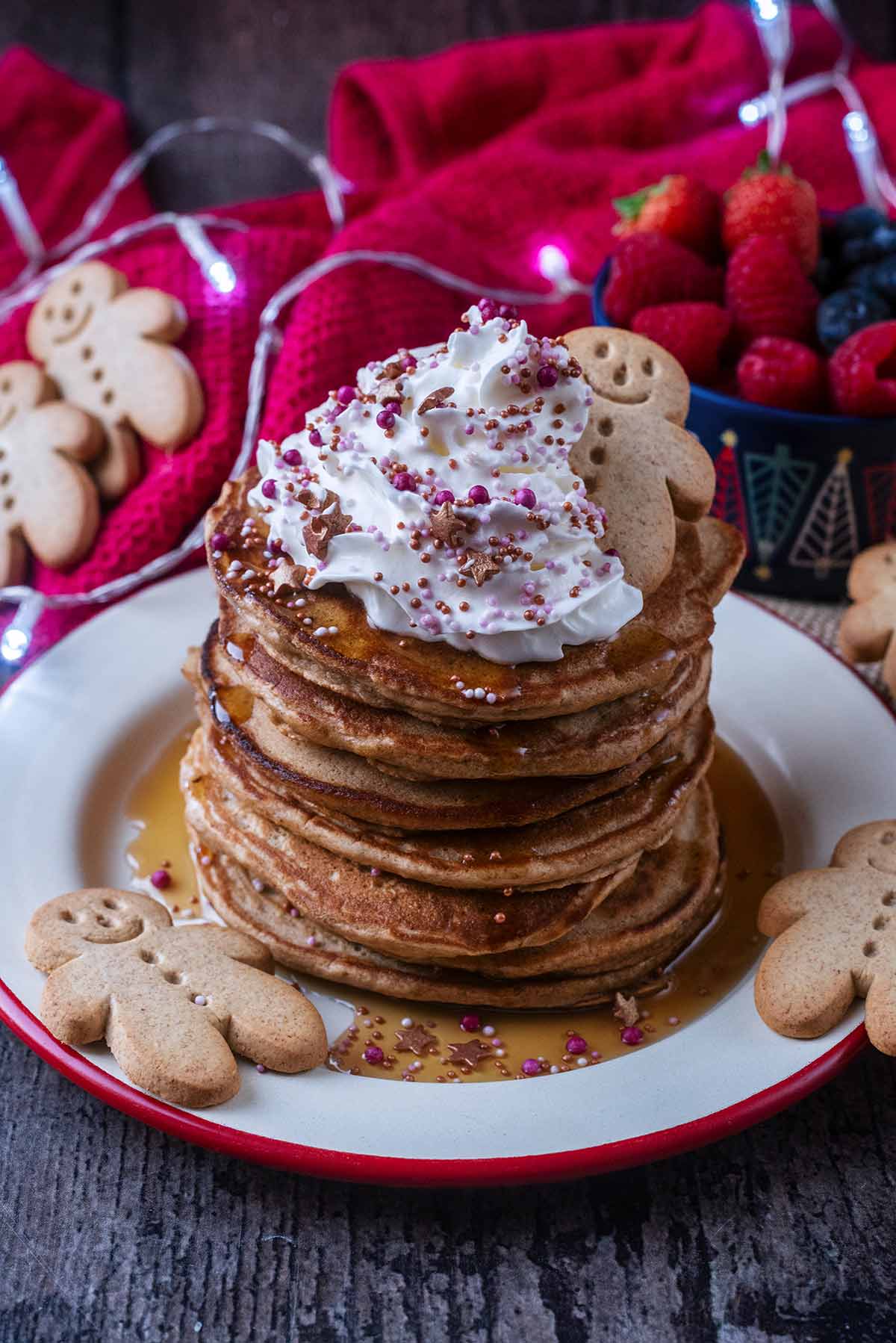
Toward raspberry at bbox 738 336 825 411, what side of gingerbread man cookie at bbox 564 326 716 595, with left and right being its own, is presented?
back

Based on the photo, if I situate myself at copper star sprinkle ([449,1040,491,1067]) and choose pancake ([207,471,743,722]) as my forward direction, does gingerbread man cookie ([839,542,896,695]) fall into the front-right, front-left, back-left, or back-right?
front-right

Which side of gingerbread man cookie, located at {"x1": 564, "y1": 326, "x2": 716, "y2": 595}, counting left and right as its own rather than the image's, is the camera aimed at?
front

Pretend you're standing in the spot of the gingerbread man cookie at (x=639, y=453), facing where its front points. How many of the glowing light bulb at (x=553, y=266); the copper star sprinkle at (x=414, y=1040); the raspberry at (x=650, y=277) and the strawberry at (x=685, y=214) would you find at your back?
3

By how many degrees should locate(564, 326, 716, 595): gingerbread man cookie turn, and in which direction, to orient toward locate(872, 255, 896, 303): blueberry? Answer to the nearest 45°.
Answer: approximately 135° to its left

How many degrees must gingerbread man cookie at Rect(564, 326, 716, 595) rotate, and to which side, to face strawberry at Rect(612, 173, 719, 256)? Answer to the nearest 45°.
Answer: approximately 180°

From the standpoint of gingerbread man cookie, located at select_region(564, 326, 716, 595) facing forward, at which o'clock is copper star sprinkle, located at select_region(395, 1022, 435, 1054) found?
The copper star sprinkle is roughly at 1 o'clock from the gingerbread man cookie.

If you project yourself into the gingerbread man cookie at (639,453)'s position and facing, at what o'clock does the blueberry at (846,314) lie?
The blueberry is roughly at 7 o'clock from the gingerbread man cookie.

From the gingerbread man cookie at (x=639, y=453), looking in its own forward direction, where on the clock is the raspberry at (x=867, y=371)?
The raspberry is roughly at 7 o'clock from the gingerbread man cookie.

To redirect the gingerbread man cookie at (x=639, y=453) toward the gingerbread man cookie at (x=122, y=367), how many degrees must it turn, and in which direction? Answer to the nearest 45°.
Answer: approximately 135° to its right

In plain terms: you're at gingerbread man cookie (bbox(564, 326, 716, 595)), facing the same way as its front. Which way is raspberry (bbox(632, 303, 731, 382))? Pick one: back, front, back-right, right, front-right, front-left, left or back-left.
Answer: back

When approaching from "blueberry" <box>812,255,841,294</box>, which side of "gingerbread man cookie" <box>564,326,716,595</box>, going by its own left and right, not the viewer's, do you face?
back

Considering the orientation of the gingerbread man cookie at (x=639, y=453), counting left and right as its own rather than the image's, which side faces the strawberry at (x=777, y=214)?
back

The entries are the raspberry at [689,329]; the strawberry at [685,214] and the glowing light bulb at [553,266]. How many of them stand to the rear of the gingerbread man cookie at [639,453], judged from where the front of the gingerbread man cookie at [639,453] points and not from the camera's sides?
3
